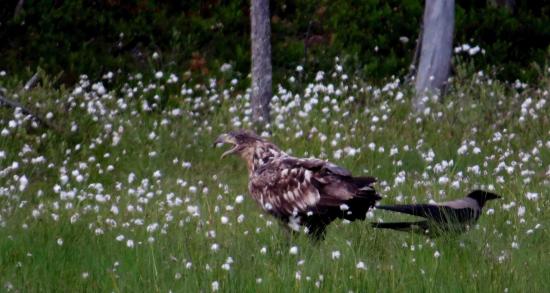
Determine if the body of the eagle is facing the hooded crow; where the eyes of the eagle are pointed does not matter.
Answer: no

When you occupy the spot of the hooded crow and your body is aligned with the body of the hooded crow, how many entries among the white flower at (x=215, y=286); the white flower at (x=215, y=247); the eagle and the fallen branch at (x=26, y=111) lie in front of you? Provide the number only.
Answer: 0

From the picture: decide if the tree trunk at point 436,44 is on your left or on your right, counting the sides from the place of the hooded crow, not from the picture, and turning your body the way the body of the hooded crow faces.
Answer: on your left

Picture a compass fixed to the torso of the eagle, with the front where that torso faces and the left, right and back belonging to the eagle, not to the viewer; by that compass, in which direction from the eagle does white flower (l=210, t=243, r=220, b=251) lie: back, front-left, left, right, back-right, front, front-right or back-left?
front-left

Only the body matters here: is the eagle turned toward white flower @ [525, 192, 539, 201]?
no

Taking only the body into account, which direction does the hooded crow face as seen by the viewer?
to the viewer's right

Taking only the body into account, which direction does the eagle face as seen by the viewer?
to the viewer's left

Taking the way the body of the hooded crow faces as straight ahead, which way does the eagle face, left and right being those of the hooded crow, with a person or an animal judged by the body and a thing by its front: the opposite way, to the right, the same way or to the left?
the opposite way

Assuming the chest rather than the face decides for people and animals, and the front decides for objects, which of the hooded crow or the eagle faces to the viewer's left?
the eagle

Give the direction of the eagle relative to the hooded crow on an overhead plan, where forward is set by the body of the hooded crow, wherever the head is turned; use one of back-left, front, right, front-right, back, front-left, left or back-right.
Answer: back

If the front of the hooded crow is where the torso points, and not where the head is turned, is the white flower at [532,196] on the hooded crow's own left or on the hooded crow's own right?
on the hooded crow's own left

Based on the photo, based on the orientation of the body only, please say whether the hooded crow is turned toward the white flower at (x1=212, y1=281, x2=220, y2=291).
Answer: no

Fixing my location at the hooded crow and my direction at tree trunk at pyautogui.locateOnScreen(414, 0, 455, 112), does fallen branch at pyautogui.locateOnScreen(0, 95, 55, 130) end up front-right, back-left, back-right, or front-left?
front-left
